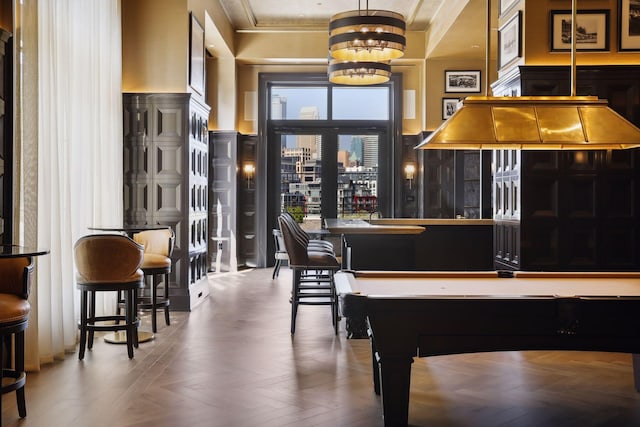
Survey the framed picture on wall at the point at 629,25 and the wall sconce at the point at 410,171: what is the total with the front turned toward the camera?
2

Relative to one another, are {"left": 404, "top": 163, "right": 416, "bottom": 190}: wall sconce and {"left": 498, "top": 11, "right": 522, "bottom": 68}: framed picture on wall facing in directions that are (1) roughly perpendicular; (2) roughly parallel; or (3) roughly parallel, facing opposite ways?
roughly perpendicular

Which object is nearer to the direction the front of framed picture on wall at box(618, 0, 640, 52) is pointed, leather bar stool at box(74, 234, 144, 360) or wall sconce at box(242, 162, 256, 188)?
the leather bar stool

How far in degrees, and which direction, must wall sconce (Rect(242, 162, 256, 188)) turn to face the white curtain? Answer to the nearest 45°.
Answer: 0° — it already faces it

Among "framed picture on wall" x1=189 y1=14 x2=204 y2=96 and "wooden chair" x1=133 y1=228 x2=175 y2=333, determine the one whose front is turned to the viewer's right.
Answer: the framed picture on wall

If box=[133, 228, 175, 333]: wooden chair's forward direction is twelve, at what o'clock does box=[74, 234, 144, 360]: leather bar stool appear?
The leather bar stool is roughly at 11 o'clock from the wooden chair.

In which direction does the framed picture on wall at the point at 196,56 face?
to the viewer's right

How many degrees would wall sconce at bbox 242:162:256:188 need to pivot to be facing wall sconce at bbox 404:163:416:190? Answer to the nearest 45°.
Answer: approximately 90° to its left

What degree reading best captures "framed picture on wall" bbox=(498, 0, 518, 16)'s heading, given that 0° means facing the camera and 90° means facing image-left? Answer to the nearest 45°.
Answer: approximately 90°

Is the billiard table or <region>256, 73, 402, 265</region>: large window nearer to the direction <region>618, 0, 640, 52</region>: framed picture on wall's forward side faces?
the billiard table

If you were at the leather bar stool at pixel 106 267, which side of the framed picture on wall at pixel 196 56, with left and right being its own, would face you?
right
